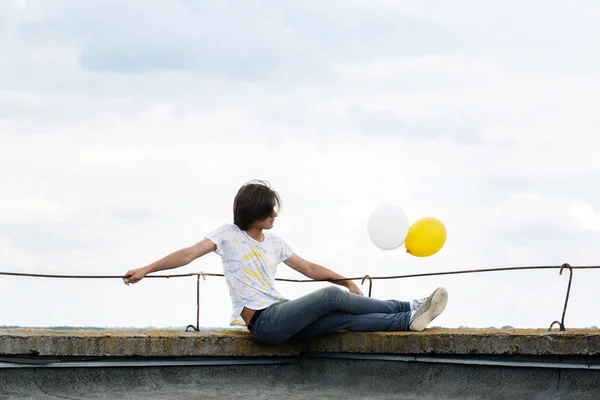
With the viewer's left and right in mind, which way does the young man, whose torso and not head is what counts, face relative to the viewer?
facing the viewer and to the right of the viewer

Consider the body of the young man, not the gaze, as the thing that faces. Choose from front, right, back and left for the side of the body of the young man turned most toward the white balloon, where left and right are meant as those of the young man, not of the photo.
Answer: left

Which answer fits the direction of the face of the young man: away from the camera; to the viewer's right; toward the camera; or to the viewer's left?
to the viewer's right

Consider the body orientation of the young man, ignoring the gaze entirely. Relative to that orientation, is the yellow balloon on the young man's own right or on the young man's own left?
on the young man's own left
